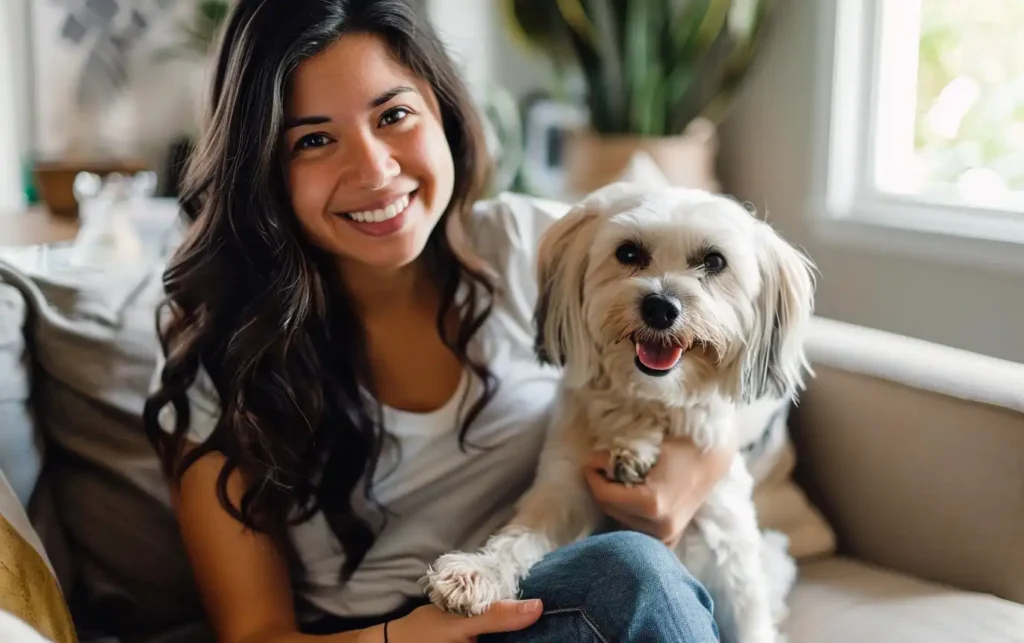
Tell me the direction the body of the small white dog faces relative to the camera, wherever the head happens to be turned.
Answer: toward the camera

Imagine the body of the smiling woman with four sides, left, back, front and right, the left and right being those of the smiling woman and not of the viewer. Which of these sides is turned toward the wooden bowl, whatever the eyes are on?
back

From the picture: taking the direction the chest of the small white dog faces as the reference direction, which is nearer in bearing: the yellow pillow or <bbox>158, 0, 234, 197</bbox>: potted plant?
the yellow pillow

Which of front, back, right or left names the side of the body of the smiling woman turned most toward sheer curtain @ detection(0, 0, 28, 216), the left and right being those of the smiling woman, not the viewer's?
back

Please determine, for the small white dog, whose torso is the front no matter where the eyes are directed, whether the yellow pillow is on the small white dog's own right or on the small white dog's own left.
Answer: on the small white dog's own right

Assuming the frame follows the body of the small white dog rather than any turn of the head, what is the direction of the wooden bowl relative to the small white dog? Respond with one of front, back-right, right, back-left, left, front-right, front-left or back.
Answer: back-right

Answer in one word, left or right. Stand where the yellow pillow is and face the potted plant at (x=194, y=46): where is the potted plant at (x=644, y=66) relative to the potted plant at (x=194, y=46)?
right

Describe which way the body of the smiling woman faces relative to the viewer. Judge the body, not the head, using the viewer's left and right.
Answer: facing the viewer and to the right of the viewer

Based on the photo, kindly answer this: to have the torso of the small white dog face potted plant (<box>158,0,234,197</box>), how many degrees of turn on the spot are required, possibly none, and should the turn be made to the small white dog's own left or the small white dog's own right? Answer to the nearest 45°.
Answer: approximately 135° to the small white dog's own right

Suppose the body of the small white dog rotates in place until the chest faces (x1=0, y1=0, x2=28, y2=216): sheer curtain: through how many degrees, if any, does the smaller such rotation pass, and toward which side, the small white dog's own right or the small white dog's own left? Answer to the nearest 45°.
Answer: approximately 135° to the small white dog's own right

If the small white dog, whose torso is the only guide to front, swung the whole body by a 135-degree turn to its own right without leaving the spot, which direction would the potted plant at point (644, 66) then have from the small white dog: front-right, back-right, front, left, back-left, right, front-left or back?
front-right
